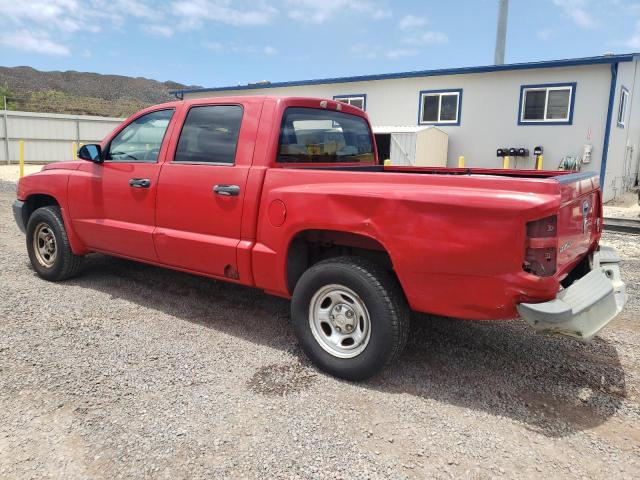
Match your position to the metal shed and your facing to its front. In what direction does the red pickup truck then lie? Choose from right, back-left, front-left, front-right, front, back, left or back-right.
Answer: front-left

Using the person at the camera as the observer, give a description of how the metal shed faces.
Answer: facing the viewer and to the left of the viewer

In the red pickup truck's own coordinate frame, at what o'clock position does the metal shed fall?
The metal shed is roughly at 2 o'clock from the red pickup truck.

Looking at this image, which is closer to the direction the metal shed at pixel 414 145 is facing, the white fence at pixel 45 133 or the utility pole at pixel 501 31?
the white fence

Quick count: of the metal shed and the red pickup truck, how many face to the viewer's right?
0

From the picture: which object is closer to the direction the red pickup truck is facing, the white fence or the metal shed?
the white fence

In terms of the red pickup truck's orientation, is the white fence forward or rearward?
forward

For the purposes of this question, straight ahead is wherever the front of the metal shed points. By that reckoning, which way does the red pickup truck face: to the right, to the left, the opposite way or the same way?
to the right

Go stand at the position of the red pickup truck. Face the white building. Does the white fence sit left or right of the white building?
left

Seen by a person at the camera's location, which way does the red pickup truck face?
facing away from the viewer and to the left of the viewer
